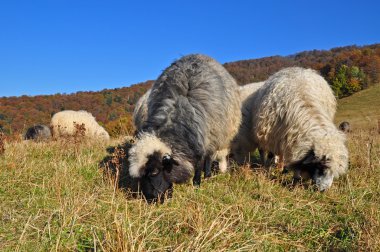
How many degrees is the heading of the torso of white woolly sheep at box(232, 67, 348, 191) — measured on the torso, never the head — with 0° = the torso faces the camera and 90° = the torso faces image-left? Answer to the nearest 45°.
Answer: approximately 315°

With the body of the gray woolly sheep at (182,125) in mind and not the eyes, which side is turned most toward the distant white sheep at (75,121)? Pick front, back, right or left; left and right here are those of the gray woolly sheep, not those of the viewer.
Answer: right

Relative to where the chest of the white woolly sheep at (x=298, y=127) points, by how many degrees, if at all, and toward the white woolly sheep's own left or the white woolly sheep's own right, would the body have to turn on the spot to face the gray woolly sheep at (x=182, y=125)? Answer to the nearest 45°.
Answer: approximately 90° to the white woolly sheep's own right

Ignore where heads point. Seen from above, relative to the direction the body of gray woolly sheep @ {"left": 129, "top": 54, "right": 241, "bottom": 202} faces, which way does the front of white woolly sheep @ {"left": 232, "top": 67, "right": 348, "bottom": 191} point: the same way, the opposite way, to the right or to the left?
to the left

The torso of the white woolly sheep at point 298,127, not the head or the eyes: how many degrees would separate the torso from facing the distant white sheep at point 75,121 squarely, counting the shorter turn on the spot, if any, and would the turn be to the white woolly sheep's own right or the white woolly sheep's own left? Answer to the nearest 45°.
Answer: approximately 180°
